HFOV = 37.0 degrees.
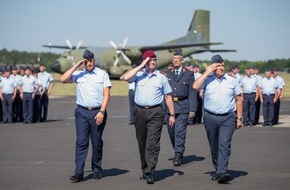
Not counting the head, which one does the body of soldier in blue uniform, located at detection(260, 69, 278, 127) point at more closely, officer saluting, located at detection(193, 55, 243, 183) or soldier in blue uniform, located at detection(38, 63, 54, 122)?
the officer saluting

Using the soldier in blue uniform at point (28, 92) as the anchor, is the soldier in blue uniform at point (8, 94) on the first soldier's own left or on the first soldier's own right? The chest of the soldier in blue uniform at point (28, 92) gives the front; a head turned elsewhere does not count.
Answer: on the first soldier's own right

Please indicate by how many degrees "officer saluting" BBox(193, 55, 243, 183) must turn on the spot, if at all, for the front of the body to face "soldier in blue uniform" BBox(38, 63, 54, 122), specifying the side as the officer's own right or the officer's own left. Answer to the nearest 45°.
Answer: approximately 135° to the officer's own right

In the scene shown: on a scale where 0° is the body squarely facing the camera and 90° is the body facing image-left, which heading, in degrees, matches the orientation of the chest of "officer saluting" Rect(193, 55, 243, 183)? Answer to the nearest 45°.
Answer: approximately 0°

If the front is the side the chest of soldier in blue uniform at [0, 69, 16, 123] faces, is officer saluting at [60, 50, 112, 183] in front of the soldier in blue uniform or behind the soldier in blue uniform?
in front

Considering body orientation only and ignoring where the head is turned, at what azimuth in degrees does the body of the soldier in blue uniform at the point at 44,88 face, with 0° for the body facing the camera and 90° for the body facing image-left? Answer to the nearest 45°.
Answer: approximately 45°

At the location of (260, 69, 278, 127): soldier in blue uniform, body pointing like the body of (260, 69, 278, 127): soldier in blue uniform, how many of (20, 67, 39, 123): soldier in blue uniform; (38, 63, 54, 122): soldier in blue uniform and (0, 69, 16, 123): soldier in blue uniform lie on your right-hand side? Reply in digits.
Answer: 3

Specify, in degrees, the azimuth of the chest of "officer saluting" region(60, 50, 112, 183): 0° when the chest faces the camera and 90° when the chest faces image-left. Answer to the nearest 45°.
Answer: approximately 0°

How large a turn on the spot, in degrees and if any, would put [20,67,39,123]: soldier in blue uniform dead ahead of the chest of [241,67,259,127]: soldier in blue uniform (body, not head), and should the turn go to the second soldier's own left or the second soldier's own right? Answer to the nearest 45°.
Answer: approximately 90° to the second soldier's own right

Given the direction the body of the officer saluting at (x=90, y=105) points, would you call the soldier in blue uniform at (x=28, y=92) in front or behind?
behind
